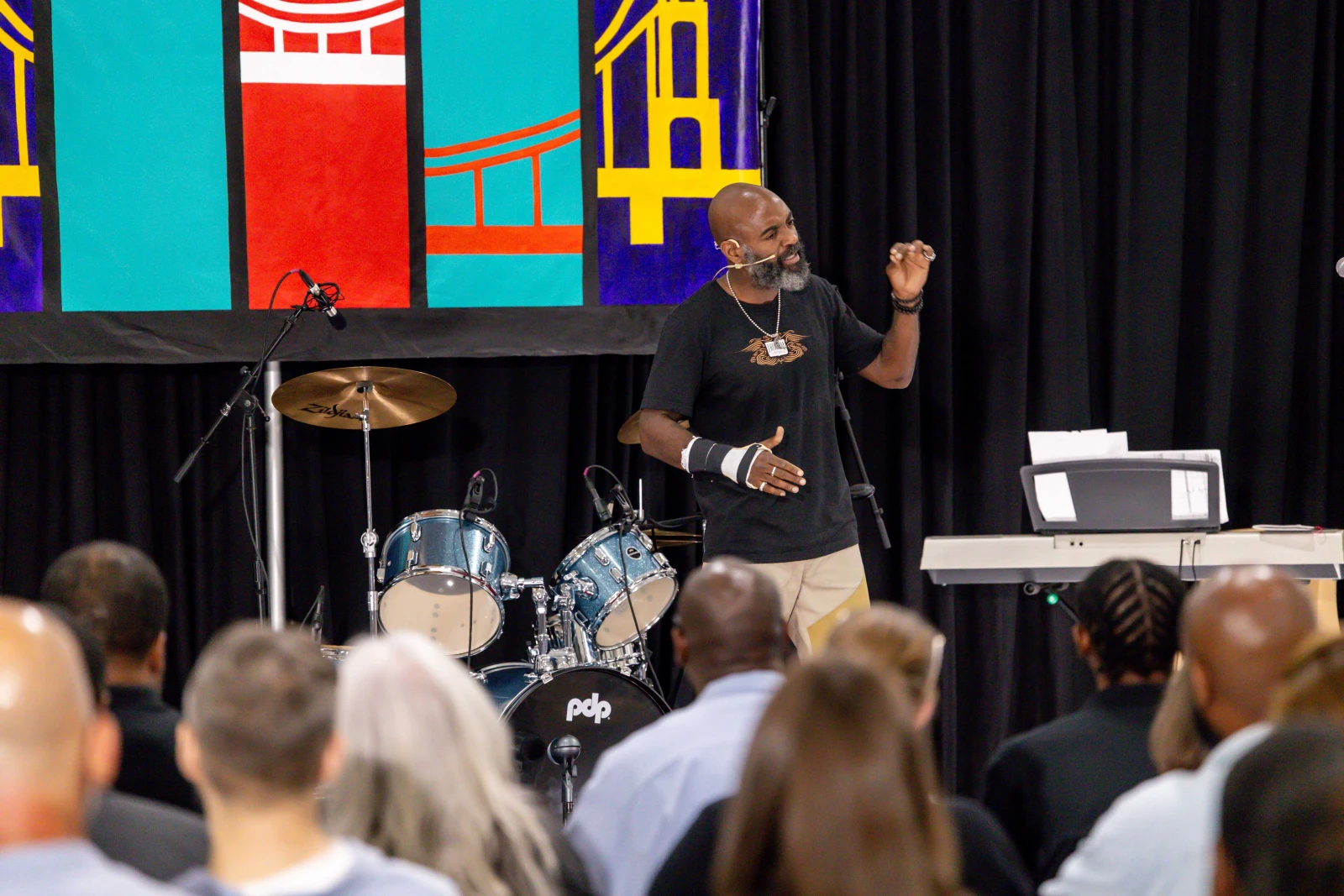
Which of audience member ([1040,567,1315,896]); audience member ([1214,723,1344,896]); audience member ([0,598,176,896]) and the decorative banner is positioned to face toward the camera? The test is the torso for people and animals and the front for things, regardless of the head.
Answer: the decorative banner

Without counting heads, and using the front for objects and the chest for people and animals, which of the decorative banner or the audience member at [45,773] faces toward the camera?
the decorative banner

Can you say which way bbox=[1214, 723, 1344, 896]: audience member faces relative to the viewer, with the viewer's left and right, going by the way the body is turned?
facing away from the viewer

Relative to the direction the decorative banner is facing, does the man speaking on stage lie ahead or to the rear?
ahead

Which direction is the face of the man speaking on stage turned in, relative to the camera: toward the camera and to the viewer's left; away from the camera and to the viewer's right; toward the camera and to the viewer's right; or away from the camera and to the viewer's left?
toward the camera and to the viewer's right

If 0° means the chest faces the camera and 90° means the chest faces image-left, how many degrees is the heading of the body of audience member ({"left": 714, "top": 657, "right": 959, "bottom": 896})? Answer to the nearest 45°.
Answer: approximately 180°

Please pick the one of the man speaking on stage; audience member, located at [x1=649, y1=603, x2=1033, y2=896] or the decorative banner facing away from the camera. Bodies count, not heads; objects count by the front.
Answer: the audience member

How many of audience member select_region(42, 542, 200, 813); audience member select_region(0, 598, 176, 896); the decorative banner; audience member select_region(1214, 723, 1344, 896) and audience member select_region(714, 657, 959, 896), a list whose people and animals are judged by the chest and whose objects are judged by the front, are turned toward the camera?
1

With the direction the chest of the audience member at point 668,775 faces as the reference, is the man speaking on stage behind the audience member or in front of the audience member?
in front

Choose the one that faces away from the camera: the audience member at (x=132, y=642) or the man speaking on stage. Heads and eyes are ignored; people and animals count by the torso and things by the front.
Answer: the audience member

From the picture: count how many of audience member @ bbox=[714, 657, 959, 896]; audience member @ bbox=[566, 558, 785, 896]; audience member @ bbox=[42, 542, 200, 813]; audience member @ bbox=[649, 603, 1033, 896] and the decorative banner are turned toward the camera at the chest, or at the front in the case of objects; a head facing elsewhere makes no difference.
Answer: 1

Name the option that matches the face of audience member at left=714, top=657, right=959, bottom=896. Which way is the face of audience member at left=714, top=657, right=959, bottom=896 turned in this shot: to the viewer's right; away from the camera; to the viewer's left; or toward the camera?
away from the camera

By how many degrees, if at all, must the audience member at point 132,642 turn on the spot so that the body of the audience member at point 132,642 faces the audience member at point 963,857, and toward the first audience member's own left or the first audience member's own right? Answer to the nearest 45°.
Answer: approximately 135° to the first audience member's own right

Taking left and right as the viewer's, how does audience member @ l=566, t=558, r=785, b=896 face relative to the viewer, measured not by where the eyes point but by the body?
facing away from the viewer

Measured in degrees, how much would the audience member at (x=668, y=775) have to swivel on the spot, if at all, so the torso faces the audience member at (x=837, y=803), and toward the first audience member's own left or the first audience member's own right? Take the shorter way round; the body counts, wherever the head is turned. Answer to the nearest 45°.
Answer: approximately 180°

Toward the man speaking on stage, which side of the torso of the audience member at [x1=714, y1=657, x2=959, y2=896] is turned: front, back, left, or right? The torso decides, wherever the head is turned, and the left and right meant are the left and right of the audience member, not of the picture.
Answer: front

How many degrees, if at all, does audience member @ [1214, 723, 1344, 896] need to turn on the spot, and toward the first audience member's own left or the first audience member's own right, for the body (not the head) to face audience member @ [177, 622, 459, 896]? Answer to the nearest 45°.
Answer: approximately 90° to the first audience member's own left
